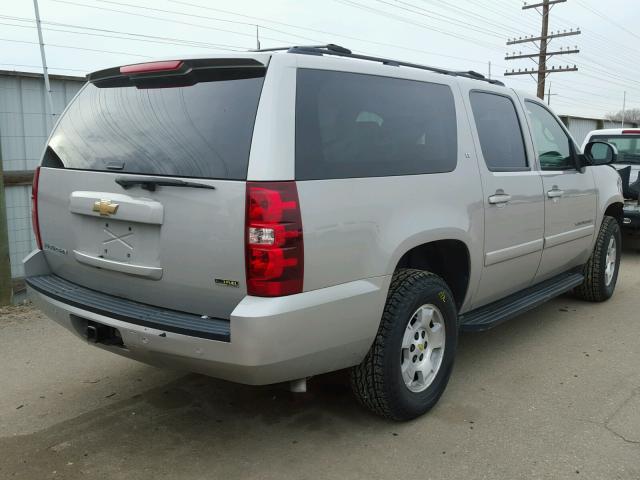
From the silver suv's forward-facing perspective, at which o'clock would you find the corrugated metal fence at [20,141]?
The corrugated metal fence is roughly at 9 o'clock from the silver suv.

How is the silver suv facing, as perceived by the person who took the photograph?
facing away from the viewer and to the right of the viewer

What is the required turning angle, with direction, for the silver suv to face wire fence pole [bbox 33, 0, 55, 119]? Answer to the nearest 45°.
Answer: approximately 90° to its left

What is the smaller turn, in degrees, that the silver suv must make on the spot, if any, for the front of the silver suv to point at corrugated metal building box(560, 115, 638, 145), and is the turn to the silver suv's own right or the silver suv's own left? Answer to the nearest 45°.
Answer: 0° — it already faces it

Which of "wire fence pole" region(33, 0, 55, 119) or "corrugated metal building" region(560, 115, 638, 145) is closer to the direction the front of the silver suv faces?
the corrugated metal building
